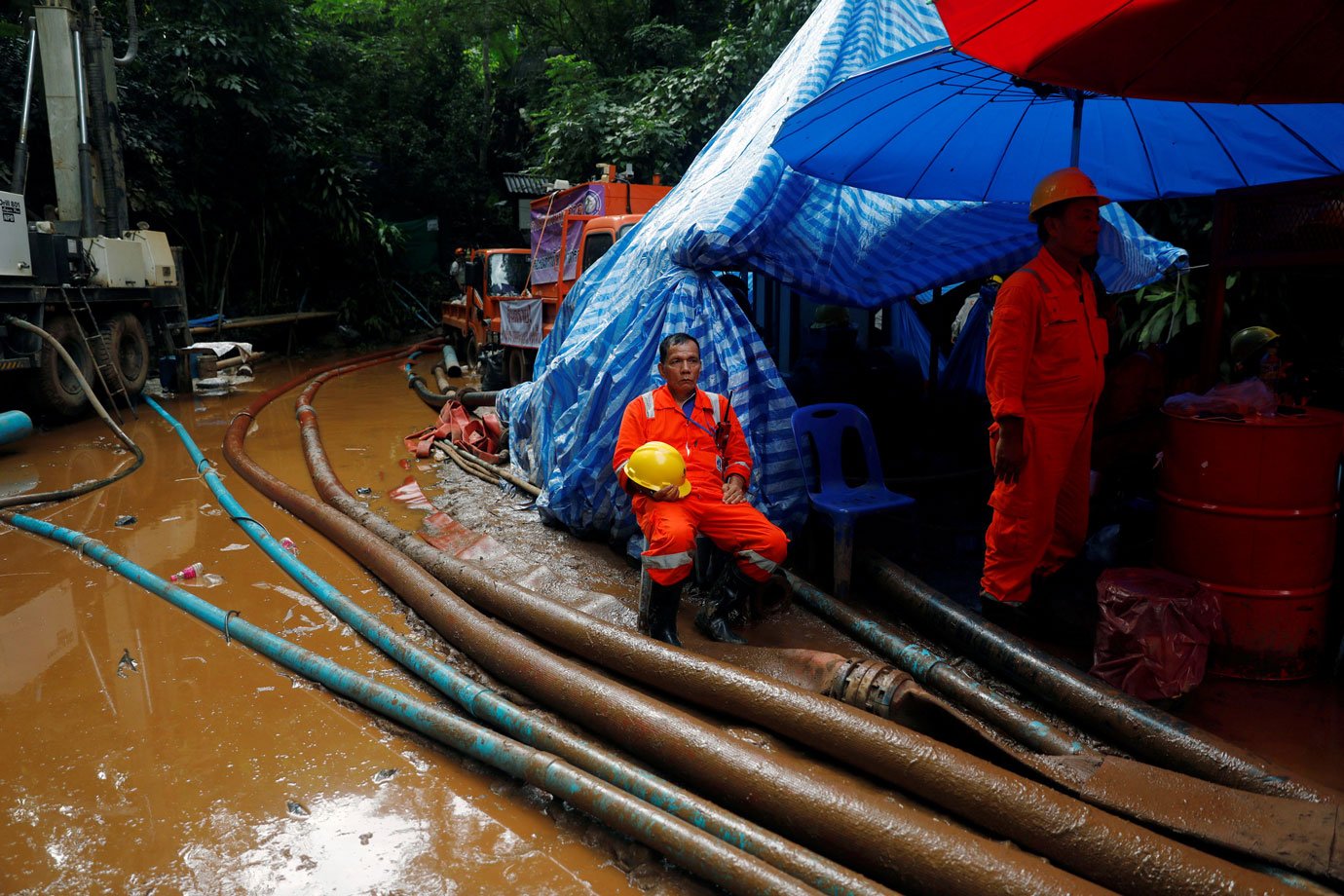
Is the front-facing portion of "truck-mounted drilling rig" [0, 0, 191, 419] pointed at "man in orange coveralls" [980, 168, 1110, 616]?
no

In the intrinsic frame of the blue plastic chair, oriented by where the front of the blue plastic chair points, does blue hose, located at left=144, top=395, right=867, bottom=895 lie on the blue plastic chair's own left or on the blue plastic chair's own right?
on the blue plastic chair's own right

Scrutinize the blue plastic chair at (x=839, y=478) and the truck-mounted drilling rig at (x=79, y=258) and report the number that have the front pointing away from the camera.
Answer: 0

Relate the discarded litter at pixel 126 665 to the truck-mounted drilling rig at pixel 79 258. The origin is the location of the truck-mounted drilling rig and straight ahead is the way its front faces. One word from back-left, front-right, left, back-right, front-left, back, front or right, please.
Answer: front-left

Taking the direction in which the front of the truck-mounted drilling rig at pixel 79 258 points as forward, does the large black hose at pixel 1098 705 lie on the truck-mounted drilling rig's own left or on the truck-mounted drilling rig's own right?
on the truck-mounted drilling rig's own left

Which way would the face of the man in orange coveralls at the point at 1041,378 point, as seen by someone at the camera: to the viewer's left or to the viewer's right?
to the viewer's right

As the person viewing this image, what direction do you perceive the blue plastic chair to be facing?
facing the viewer and to the right of the viewer

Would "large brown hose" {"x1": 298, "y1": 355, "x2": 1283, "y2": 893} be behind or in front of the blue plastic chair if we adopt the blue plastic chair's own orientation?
in front

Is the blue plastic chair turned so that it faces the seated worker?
no

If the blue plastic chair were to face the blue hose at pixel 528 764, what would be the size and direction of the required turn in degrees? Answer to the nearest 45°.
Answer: approximately 45° to its right

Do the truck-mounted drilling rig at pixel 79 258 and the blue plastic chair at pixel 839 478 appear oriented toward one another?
no

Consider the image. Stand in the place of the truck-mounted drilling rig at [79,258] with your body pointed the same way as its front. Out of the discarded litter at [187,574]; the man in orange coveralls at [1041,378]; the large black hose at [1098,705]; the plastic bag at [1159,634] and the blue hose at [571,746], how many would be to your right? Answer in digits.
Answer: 0

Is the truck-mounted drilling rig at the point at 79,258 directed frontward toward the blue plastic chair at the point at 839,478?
no

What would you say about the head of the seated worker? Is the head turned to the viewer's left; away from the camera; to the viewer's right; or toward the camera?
toward the camera
